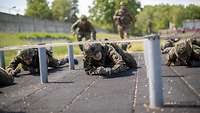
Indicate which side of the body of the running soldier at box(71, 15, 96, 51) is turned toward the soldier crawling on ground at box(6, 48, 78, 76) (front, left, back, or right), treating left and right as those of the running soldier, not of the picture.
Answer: front

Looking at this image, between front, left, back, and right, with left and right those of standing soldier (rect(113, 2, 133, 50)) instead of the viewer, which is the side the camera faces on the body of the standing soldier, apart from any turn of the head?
front

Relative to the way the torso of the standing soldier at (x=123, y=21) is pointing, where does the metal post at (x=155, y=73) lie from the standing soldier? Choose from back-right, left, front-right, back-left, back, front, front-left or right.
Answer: front

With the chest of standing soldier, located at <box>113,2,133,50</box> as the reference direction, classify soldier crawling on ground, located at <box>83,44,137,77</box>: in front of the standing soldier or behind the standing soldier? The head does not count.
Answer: in front

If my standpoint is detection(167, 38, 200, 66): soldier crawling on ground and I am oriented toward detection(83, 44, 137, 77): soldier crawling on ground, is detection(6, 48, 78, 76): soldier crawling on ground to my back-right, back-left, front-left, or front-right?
front-right

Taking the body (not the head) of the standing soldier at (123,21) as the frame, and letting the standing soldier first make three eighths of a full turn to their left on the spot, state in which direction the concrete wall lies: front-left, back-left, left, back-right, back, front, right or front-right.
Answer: left

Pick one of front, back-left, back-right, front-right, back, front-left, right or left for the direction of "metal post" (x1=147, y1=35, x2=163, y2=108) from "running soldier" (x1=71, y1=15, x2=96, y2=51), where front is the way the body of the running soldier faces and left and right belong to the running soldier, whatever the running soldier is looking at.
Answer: front

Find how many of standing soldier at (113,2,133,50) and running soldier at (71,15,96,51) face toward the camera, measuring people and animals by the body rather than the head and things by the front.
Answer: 2

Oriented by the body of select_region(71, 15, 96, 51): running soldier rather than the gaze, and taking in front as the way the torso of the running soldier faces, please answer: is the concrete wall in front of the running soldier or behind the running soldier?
behind

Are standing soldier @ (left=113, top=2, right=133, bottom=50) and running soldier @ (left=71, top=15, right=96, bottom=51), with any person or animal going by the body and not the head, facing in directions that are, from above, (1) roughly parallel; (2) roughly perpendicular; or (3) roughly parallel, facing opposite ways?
roughly parallel

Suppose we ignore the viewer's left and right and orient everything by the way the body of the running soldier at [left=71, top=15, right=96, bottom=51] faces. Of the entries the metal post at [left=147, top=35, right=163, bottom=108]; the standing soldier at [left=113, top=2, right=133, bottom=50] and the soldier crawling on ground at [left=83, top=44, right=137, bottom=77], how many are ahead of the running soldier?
2

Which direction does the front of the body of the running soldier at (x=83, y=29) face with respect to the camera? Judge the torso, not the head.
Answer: toward the camera
